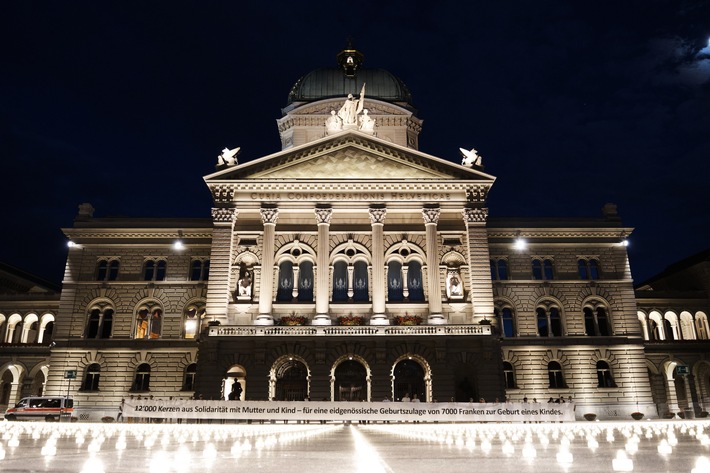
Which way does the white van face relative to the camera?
to the viewer's left

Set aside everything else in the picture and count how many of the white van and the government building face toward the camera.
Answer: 1

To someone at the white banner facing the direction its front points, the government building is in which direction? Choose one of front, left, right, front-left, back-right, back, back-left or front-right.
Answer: back

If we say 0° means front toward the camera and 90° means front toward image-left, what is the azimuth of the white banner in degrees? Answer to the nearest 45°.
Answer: approximately 0°

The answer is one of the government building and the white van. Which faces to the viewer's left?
the white van

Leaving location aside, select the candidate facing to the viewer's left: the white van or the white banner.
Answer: the white van

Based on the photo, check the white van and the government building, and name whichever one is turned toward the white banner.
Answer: the government building

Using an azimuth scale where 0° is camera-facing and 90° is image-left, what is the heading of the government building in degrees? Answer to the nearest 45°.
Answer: approximately 0°
